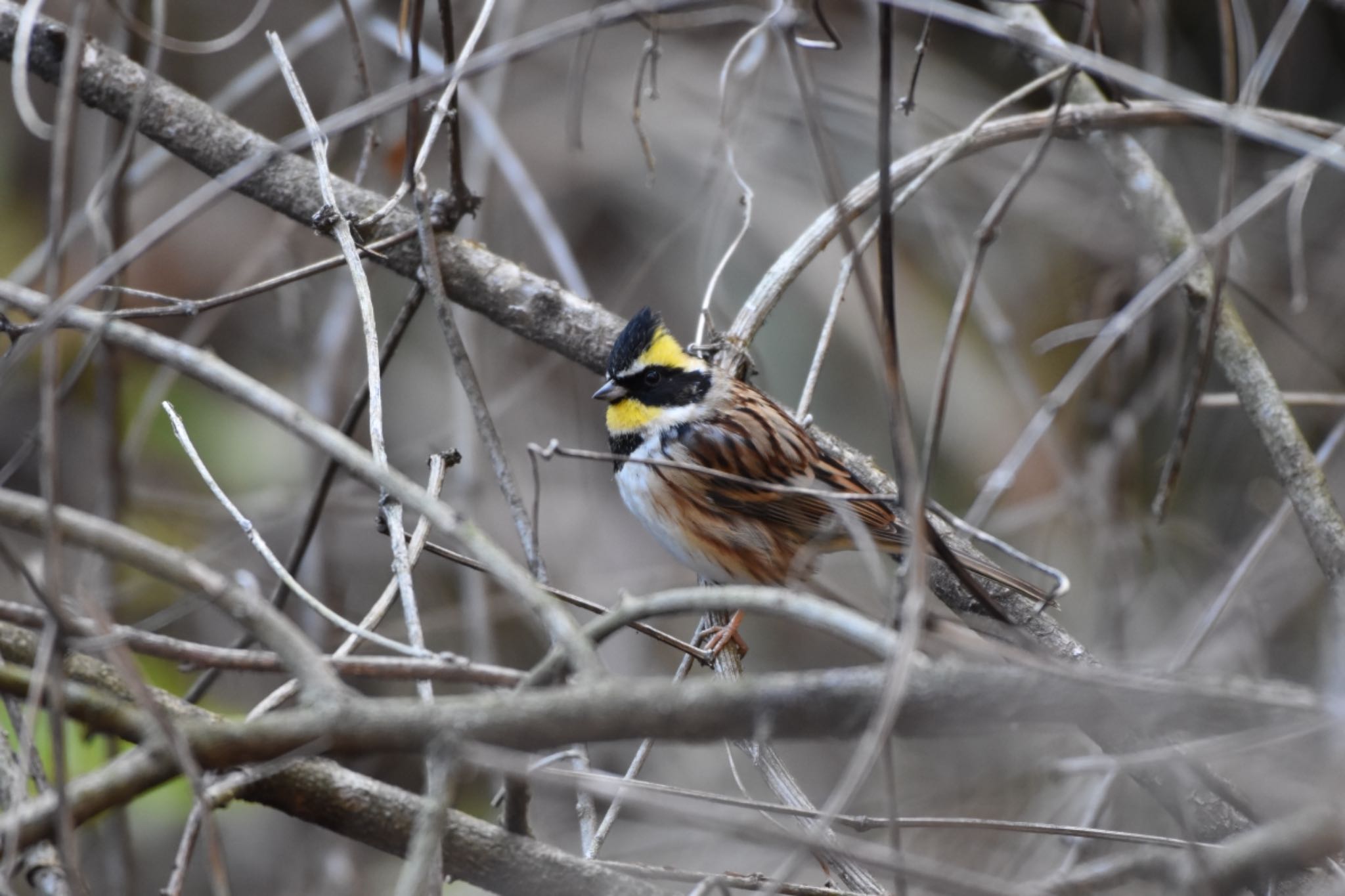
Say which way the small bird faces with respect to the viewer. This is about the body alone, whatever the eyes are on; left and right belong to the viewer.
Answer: facing to the left of the viewer
